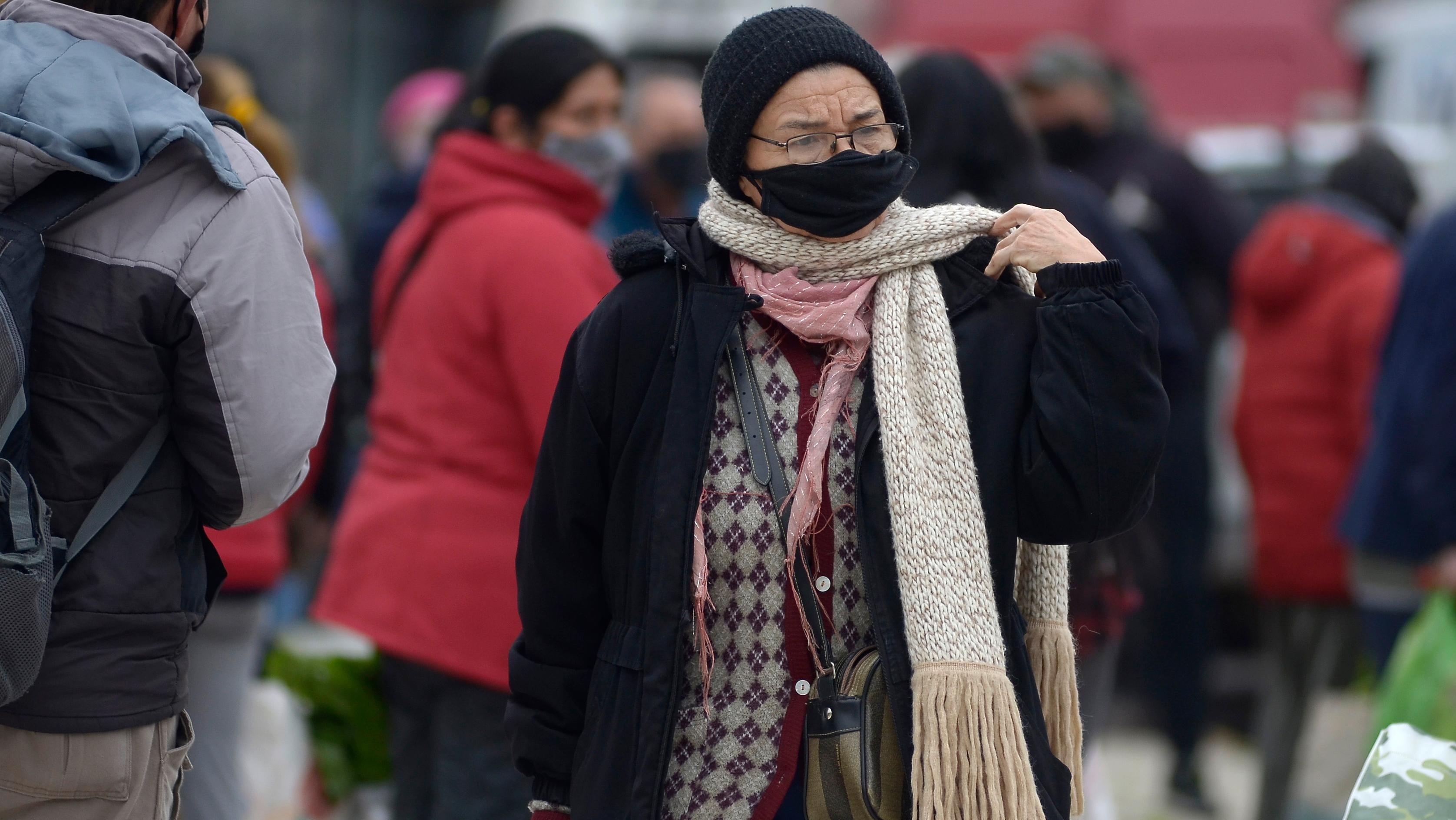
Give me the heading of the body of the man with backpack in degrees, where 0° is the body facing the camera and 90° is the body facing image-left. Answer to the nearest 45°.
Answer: approximately 225°

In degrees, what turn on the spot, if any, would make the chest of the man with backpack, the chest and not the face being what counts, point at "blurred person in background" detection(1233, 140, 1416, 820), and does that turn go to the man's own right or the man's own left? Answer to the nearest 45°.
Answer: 0° — they already face them

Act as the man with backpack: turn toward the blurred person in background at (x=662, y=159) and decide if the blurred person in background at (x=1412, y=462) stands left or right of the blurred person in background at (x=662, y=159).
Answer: right

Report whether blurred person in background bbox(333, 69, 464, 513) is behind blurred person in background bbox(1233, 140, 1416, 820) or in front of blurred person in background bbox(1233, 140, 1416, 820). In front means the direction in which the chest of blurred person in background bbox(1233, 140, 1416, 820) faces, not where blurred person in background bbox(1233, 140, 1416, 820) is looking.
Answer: behind

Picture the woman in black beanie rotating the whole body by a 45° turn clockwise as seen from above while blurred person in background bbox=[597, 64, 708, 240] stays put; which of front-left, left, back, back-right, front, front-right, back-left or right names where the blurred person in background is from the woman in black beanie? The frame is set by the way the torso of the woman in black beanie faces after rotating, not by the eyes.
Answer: back-right

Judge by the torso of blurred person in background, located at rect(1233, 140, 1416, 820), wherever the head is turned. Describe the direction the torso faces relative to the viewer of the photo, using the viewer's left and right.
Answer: facing away from the viewer and to the right of the viewer

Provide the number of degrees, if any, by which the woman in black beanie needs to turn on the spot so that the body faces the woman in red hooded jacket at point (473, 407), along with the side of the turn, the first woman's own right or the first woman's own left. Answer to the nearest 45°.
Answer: approximately 135° to the first woman's own right

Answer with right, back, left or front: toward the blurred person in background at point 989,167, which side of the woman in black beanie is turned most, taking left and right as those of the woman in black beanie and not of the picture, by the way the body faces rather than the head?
back
